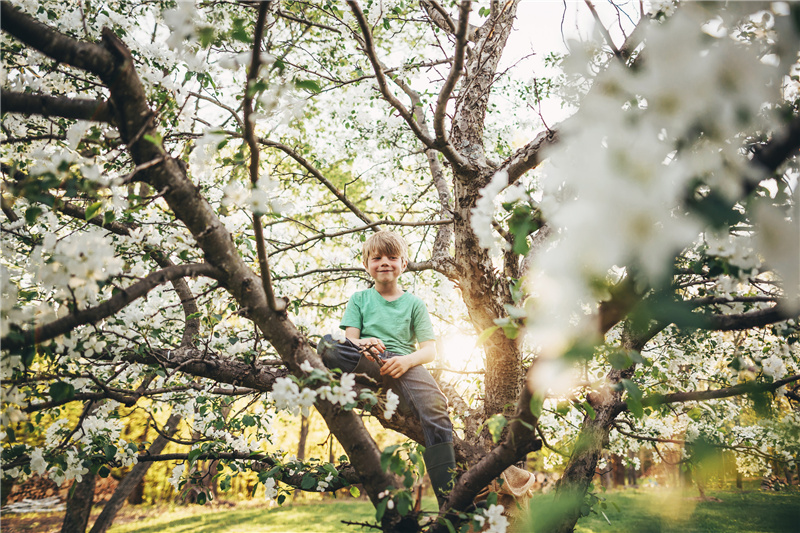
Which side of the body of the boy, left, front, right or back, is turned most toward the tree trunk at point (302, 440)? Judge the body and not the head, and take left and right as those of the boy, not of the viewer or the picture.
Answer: back

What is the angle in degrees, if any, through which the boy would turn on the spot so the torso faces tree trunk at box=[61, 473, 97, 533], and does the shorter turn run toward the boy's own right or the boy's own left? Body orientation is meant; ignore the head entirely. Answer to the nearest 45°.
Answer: approximately 135° to the boy's own right

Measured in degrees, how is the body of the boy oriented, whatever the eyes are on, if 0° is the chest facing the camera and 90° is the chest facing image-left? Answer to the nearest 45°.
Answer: approximately 0°
